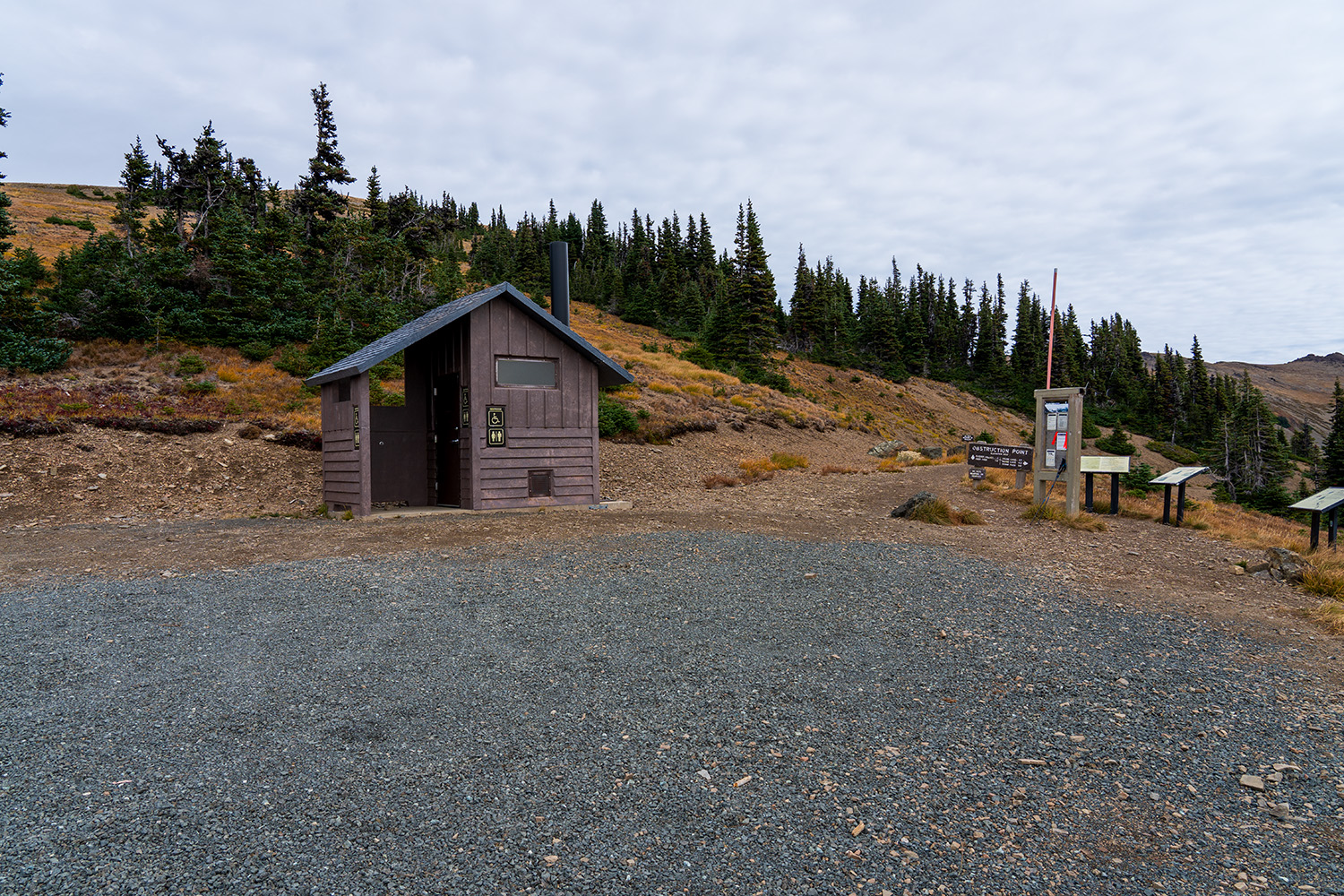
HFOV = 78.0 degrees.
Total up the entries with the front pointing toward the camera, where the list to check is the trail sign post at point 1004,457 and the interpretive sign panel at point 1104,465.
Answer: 2

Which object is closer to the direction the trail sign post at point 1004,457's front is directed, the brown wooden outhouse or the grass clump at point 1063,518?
the grass clump

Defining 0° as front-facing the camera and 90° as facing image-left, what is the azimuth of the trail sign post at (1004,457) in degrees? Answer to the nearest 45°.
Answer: approximately 0°

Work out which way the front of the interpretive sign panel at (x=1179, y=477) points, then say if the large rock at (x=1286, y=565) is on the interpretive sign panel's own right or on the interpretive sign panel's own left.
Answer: on the interpretive sign panel's own left

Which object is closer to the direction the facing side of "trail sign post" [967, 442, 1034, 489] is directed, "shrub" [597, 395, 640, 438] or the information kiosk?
the information kiosk

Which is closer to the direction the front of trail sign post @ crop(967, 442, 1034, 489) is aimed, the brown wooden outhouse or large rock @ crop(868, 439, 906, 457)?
the brown wooden outhouse

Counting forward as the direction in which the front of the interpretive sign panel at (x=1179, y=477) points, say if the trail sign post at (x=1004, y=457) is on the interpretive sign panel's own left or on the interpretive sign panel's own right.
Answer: on the interpretive sign panel's own right

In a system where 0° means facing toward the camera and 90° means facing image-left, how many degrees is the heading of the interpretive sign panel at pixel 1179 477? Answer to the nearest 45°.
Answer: approximately 45°

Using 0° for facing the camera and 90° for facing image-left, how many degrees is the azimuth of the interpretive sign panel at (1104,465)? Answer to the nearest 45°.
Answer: approximately 0°
